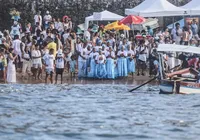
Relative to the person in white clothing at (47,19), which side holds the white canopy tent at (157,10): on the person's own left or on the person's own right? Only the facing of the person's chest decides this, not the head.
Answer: on the person's own left

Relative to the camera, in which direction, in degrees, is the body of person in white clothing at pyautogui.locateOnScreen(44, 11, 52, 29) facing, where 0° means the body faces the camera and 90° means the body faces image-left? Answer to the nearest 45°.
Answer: approximately 0°

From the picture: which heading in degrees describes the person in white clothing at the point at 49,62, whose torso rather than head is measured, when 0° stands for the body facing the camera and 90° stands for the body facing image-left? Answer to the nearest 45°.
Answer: approximately 315°

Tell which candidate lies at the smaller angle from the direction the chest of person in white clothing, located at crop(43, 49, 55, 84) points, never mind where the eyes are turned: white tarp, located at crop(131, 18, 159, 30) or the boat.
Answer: the boat
